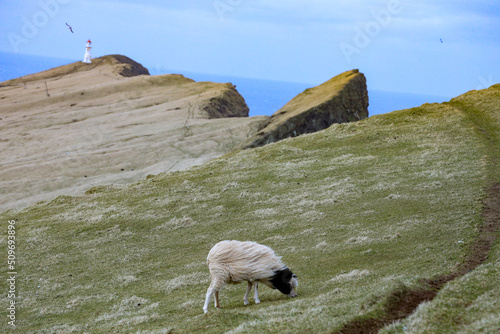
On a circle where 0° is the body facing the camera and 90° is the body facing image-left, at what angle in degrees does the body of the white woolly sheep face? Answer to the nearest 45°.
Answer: approximately 270°
